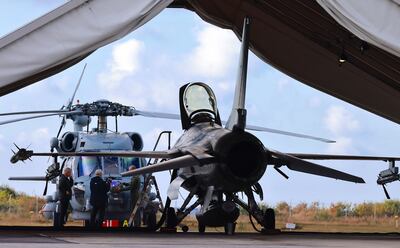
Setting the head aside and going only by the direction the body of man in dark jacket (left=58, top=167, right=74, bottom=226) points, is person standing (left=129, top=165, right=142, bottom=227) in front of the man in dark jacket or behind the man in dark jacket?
in front

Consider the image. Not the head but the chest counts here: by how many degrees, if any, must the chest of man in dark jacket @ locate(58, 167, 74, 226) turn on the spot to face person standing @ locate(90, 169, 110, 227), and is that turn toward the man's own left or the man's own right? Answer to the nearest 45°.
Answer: approximately 45° to the man's own right

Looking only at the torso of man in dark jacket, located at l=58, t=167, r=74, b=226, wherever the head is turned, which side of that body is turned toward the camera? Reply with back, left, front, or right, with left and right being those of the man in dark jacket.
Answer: right

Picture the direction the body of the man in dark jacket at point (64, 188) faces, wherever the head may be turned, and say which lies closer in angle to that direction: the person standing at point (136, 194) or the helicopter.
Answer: the person standing

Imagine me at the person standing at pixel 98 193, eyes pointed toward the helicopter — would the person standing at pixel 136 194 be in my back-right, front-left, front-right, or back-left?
front-right

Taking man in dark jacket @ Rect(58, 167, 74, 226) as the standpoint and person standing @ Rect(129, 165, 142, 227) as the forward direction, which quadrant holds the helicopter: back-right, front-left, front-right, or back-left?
front-left
